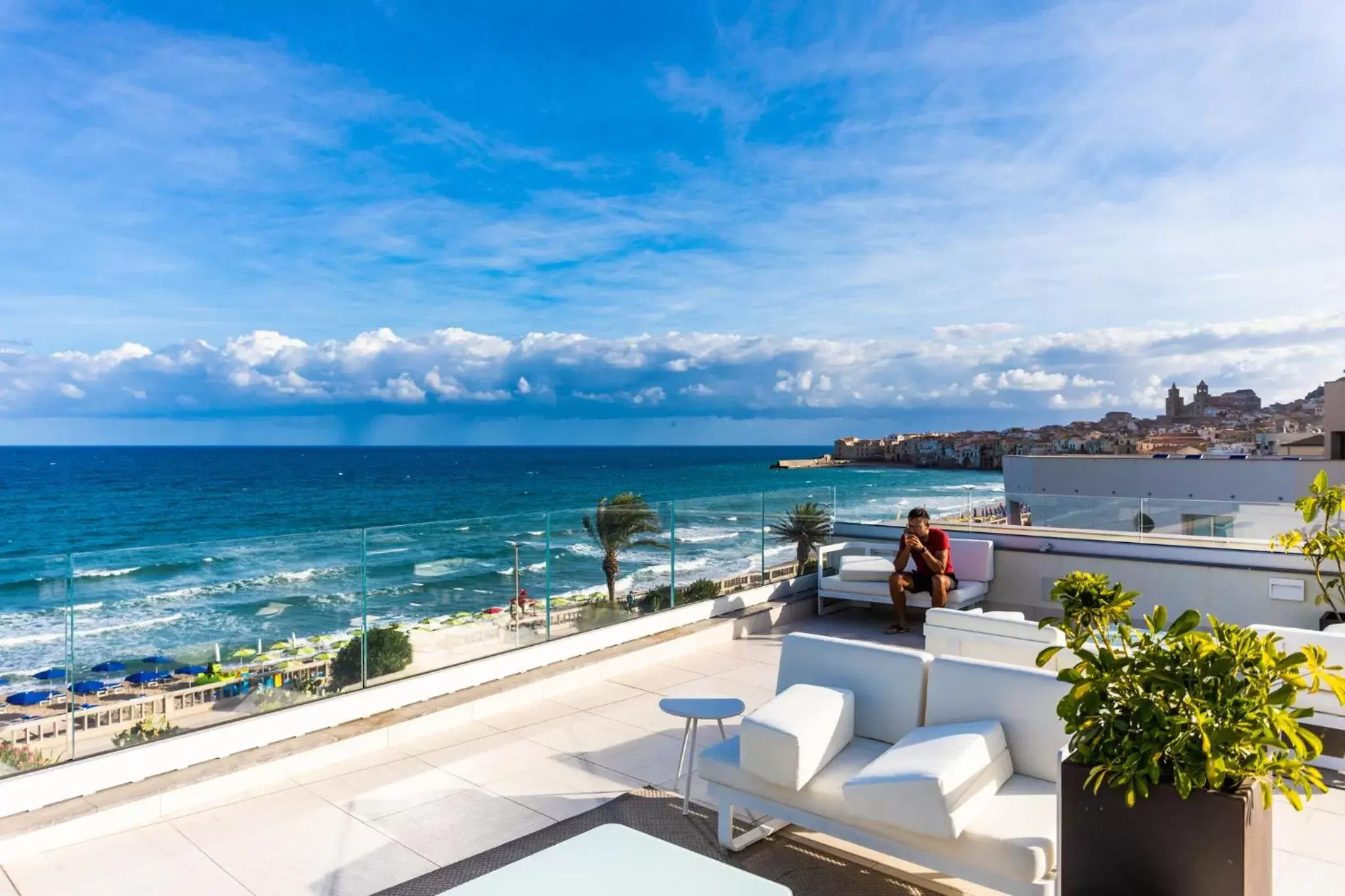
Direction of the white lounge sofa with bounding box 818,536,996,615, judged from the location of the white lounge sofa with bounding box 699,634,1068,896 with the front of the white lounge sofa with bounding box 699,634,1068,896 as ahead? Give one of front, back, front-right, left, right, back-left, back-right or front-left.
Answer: back-right

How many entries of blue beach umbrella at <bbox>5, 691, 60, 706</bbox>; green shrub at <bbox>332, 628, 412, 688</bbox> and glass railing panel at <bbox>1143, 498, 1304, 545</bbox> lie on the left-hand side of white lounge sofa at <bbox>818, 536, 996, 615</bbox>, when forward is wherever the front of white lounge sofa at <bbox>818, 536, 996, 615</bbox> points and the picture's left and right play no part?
1

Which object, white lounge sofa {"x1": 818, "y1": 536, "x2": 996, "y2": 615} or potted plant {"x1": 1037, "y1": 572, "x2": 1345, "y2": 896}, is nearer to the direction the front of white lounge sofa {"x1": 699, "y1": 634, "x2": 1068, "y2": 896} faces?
the potted plant

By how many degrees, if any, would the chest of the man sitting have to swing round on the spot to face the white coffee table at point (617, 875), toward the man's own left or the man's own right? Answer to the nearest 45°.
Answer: approximately 45° to the man's own left

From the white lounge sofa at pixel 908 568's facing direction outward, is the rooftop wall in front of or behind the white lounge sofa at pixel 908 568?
behind

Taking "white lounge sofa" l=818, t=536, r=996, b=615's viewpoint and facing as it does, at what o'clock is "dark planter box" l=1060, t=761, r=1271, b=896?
The dark planter box is roughly at 12 o'clock from the white lounge sofa.

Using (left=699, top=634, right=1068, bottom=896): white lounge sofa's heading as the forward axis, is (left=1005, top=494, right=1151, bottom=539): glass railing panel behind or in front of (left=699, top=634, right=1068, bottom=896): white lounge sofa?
behind

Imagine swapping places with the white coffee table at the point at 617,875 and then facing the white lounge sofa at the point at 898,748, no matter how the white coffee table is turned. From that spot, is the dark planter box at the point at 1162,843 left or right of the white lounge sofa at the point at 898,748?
right

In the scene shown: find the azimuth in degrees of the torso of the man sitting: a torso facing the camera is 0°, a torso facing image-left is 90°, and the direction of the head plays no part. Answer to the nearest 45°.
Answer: approximately 45°

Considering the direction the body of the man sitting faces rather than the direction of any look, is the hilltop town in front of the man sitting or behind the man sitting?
behind
